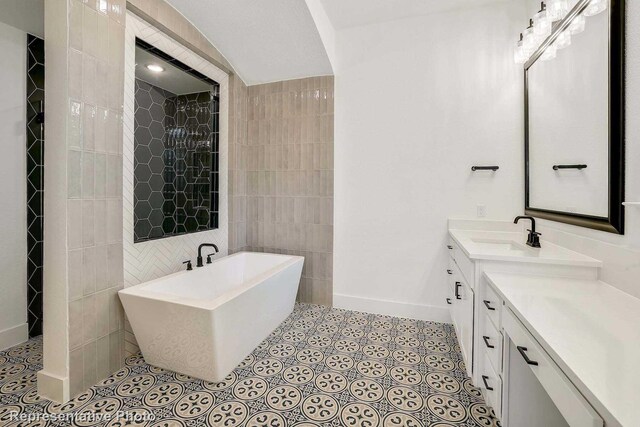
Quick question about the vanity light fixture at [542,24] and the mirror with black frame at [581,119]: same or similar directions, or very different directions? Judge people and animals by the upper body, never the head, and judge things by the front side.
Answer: same or similar directions

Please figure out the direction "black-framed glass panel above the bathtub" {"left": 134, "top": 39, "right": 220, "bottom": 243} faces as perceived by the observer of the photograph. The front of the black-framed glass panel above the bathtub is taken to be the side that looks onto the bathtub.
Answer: facing the viewer and to the right of the viewer

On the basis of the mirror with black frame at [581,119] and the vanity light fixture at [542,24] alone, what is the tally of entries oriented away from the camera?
0

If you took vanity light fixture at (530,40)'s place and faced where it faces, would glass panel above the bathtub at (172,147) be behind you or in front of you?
in front

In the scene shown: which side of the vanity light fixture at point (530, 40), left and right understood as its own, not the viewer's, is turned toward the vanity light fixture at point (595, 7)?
left

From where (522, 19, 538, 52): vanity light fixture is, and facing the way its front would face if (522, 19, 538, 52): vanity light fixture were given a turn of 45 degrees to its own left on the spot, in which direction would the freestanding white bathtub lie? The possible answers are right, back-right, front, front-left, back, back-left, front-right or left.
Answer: front-right

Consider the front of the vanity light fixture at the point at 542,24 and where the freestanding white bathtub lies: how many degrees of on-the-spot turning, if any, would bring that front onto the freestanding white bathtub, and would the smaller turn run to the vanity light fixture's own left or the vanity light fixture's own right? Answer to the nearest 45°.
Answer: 0° — it already faces it

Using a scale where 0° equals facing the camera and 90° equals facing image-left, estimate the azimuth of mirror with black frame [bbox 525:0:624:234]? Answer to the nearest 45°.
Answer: approximately 45°

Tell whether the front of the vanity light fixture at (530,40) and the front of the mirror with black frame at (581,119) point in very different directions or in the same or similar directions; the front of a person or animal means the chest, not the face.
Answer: same or similar directions

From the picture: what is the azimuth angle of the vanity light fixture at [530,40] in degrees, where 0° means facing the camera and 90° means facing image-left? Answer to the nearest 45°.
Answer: approximately 45°
